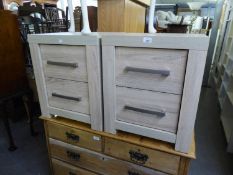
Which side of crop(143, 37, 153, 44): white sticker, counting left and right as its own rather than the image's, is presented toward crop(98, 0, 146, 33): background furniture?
back

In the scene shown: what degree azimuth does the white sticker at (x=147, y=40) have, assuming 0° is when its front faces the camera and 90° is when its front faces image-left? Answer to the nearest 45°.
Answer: approximately 0°
